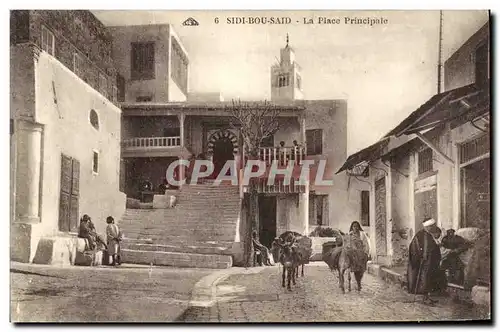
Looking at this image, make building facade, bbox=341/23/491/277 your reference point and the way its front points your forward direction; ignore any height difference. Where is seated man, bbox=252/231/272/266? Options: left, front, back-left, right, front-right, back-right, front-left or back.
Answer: front-right

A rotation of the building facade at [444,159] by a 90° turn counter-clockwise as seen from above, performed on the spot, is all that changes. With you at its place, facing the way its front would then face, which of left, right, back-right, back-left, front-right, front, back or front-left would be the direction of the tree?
back-right

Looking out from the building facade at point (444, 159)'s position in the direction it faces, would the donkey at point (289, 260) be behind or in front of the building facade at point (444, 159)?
in front

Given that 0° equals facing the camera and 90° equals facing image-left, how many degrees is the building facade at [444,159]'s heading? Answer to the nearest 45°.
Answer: approximately 45°

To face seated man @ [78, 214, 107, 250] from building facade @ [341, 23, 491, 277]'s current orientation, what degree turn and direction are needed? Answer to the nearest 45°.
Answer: approximately 45° to its right

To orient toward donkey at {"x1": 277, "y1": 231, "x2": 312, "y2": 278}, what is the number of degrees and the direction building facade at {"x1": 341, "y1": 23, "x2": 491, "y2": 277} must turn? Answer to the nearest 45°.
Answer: approximately 45° to its right

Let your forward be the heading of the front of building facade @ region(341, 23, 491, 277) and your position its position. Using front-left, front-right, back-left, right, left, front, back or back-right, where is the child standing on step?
front-right
